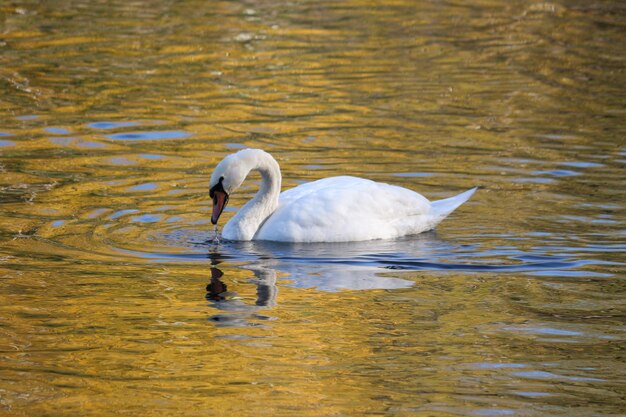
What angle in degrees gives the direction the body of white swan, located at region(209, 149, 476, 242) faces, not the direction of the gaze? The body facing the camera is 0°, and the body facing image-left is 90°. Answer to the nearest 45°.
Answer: approximately 90°
